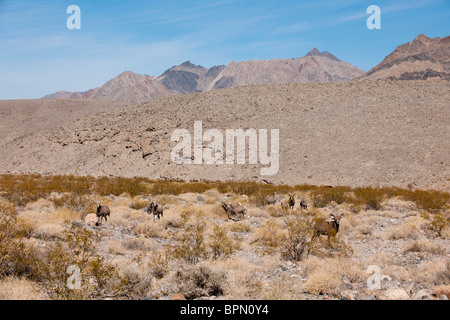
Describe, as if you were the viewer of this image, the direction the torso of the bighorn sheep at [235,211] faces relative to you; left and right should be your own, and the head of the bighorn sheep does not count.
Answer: facing to the left of the viewer

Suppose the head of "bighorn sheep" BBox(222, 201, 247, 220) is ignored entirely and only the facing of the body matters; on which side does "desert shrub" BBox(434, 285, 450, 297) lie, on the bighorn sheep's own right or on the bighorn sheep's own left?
on the bighorn sheep's own left

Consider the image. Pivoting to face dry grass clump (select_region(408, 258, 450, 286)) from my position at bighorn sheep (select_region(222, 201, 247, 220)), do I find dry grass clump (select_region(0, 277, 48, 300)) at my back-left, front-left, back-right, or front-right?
front-right

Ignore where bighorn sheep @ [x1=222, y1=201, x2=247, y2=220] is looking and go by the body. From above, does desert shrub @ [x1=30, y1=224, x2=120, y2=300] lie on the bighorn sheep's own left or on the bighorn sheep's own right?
on the bighorn sheep's own left

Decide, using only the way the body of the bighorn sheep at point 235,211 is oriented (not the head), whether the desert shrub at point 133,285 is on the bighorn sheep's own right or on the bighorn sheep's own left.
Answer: on the bighorn sheep's own left

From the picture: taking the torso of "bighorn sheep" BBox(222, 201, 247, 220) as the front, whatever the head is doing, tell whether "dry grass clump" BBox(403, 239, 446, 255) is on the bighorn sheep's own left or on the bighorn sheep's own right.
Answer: on the bighorn sheep's own left

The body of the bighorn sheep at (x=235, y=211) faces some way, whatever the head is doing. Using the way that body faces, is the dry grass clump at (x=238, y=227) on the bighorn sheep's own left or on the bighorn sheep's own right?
on the bighorn sheep's own left

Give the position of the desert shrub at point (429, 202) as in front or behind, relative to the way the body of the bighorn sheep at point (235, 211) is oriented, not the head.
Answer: behind

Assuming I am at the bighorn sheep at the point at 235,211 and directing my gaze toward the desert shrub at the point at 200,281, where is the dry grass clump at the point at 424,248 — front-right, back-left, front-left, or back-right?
front-left
